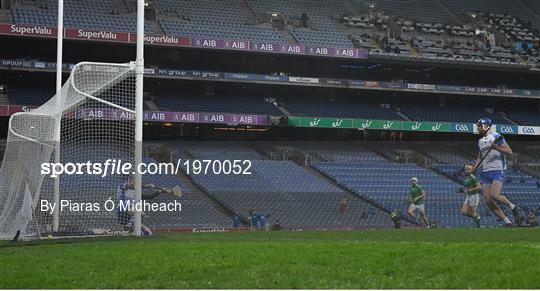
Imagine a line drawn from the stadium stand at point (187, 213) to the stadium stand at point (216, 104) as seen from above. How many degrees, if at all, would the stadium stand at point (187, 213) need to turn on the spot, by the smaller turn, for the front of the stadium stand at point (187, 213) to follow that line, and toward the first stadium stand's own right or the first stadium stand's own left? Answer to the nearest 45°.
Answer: approximately 180°

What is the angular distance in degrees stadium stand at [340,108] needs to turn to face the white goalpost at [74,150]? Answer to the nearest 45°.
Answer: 0° — it already faces it

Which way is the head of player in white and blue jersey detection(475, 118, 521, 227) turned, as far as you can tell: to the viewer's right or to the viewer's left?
to the viewer's left

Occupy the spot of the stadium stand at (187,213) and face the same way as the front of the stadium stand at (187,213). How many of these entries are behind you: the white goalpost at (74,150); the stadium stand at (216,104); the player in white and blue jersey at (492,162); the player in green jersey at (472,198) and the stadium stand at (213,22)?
2

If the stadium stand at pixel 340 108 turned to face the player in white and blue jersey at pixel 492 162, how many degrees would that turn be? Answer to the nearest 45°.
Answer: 0° — it already faces them

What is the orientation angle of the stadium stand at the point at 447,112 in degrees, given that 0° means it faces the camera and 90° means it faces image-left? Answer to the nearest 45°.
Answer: approximately 0°
